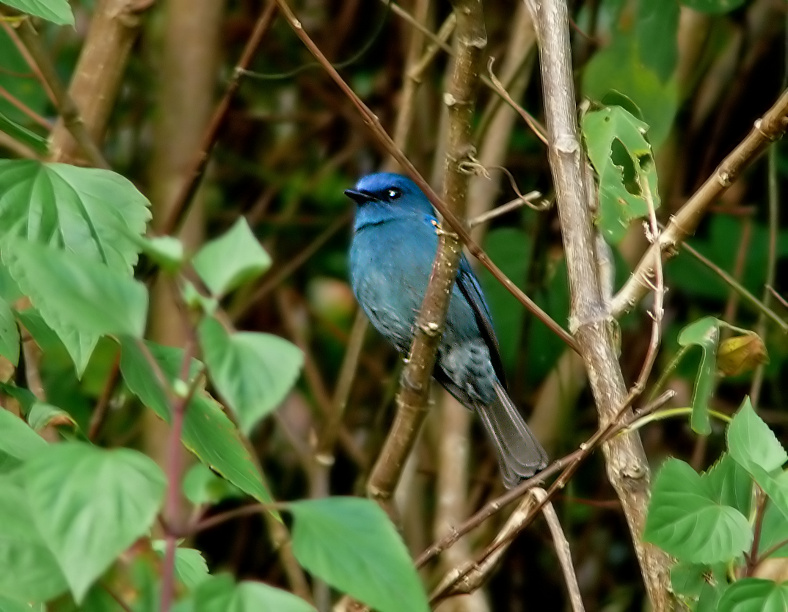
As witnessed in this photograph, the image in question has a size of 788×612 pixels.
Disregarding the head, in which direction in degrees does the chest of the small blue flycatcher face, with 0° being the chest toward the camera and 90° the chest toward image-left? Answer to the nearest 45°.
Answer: approximately 45°

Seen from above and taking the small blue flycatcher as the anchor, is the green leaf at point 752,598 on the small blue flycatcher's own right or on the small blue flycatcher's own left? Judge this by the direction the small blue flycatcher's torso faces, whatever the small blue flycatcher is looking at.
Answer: on the small blue flycatcher's own left

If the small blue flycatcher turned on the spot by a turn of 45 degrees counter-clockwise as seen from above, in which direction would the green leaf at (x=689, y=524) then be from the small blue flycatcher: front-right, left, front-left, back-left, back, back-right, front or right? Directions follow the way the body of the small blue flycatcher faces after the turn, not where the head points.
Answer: left

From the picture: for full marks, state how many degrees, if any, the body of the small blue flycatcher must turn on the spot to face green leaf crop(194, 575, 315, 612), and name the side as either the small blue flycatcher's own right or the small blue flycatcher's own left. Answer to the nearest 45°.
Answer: approximately 45° to the small blue flycatcher's own left

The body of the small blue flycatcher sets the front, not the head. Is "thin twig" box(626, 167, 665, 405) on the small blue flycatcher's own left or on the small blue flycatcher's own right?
on the small blue flycatcher's own left

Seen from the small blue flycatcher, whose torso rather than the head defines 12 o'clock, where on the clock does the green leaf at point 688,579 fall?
The green leaf is roughly at 8 o'clock from the small blue flycatcher.

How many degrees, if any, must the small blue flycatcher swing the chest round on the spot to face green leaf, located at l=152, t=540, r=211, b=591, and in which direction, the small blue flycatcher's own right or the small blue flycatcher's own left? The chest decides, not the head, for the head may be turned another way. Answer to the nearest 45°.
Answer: approximately 45° to the small blue flycatcher's own left

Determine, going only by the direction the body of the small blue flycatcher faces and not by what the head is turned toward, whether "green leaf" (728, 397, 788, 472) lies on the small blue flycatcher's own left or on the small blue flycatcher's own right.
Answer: on the small blue flycatcher's own left

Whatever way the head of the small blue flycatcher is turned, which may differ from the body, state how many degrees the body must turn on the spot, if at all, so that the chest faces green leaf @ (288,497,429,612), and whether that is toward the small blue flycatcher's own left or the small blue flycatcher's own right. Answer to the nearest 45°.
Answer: approximately 45° to the small blue flycatcher's own left

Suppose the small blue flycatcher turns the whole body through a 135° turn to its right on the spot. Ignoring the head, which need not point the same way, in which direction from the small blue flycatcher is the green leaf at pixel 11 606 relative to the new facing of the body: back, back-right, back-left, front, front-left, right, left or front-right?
back
